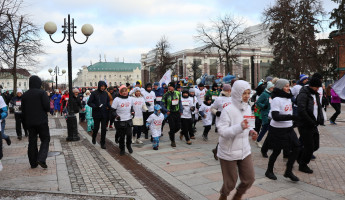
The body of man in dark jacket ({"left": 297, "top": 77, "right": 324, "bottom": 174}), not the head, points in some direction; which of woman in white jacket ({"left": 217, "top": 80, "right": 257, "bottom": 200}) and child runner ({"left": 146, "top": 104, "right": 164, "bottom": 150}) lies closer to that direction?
the woman in white jacket

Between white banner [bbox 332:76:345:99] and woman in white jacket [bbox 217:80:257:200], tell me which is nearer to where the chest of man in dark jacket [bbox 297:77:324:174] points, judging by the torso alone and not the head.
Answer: the woman in white jacket

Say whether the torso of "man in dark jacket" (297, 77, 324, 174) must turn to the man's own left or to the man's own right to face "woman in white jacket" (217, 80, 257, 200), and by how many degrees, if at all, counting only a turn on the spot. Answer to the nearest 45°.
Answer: approximately 45° to the man's own right

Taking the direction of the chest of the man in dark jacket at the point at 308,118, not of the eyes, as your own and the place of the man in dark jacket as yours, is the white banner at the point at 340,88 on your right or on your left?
on your left
